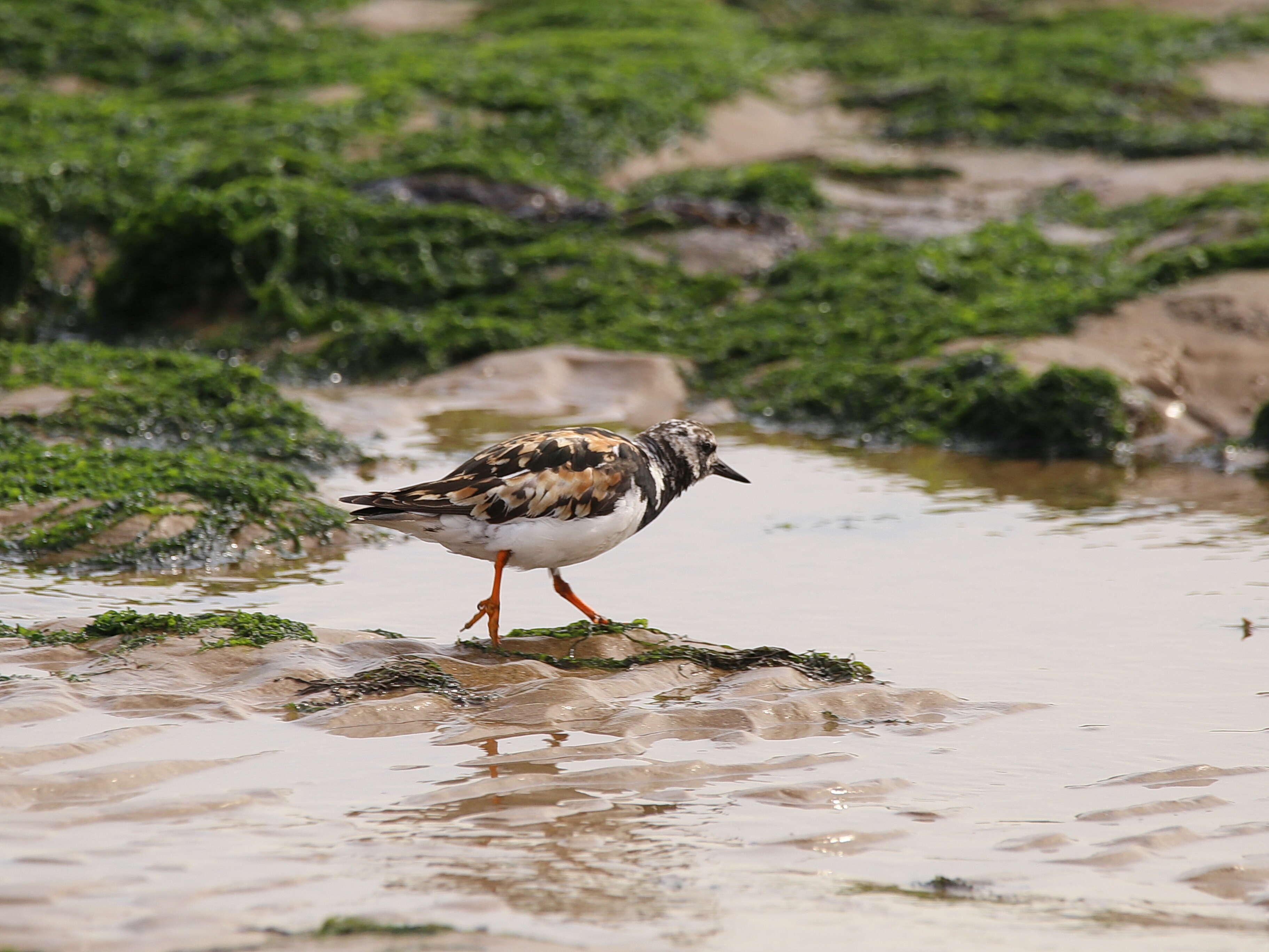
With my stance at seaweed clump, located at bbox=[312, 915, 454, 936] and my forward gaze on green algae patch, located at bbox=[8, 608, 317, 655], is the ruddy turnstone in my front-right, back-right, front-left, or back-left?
front-right

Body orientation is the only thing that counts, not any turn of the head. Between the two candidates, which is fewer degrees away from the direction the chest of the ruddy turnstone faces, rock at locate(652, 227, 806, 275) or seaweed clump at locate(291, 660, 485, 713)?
the rock

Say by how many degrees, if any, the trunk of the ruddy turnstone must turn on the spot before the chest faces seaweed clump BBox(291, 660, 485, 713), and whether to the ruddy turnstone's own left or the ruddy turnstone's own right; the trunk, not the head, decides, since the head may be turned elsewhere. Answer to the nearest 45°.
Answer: approximately 135° to the ruddy turnstone's own right

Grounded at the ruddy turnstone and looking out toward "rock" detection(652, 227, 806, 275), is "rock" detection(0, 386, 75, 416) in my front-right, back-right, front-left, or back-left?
front-left

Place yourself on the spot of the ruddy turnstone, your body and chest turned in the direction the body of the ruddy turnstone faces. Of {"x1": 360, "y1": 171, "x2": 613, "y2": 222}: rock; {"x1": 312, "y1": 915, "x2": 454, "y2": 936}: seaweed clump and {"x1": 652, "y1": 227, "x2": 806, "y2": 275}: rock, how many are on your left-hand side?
2

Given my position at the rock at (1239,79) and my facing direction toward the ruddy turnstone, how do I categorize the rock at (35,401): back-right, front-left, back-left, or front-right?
front-right

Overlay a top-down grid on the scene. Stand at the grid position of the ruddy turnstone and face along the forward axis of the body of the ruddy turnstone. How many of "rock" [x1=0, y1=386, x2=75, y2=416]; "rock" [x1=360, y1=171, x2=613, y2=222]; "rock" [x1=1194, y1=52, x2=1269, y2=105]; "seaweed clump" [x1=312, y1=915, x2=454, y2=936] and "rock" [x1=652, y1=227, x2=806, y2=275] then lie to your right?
1

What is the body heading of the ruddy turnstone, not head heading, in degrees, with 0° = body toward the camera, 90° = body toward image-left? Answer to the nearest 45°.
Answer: approximately 270°

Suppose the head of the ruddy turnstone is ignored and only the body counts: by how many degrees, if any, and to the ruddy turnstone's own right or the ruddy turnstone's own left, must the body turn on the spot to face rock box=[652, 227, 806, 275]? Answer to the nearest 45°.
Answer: approximately 90° to the ruddy turnstone's own left

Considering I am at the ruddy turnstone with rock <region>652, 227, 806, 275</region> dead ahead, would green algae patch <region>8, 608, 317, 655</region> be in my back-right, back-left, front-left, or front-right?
back-left

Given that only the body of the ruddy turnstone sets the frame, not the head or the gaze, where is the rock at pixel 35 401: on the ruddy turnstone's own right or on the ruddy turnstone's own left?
on the ruddy turnstone's own left

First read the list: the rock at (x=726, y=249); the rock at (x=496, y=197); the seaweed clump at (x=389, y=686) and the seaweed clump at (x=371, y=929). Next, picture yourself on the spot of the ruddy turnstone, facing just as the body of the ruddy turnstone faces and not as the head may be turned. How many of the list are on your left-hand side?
2

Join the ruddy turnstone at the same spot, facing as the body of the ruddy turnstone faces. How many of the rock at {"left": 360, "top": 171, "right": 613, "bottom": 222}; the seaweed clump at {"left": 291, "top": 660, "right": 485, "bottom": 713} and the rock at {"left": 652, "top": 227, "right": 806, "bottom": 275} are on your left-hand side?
2

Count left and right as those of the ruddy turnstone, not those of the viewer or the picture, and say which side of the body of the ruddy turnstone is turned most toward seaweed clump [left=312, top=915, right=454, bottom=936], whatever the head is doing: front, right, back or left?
right

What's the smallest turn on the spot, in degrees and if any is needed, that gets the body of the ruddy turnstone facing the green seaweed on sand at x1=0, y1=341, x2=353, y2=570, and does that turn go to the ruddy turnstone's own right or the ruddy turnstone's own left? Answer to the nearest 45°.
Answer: approximately 135° to the ruddy turnstone's own left

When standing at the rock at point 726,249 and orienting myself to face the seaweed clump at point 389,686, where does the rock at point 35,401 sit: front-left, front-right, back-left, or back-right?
front-right

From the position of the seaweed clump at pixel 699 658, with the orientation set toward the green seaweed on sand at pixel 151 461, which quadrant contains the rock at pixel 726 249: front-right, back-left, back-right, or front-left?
front-right
